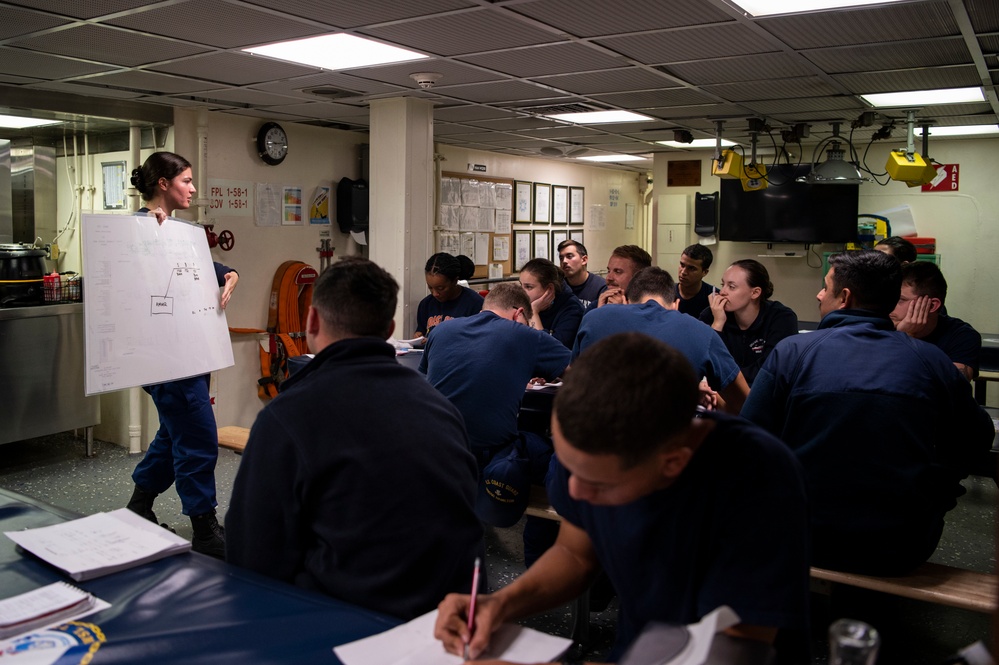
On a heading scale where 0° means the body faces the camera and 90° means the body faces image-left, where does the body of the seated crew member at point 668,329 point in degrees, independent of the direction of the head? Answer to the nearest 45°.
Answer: approximately 180°

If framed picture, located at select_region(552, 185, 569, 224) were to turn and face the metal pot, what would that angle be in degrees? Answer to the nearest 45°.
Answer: approximately 90° to its right

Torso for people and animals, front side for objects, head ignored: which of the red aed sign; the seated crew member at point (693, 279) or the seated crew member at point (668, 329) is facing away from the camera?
the seated crew member at point (668, 329)

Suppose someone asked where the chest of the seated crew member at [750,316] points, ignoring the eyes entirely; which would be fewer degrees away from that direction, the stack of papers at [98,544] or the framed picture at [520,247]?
the stack of papers

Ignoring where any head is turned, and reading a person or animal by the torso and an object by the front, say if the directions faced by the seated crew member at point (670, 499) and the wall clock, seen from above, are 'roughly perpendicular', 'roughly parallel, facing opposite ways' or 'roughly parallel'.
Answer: roughly perpendicular

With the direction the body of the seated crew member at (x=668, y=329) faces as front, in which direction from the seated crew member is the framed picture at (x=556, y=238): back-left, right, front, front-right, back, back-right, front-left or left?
front

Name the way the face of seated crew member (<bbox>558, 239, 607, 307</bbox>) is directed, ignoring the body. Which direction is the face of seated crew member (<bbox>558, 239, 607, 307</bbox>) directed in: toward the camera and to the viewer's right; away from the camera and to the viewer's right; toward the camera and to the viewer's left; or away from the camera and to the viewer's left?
toward the camera and to the viewer's left

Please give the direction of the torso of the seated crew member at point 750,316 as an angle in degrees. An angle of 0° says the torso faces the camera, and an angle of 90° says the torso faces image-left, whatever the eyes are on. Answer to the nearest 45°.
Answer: approximately 45°

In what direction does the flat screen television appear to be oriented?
toward the camera

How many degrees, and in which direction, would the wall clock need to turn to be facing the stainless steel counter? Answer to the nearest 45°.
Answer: approximately 90° to its right

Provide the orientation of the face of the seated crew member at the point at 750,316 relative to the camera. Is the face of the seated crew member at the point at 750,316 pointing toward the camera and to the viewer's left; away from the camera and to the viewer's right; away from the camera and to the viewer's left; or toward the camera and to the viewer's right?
toward the camera and to the viewer's left

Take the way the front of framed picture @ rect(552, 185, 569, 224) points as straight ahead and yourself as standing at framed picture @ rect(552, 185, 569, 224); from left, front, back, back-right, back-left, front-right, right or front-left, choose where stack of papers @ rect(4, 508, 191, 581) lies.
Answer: front-right

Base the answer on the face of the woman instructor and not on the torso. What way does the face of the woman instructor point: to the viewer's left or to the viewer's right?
to the viewer's right

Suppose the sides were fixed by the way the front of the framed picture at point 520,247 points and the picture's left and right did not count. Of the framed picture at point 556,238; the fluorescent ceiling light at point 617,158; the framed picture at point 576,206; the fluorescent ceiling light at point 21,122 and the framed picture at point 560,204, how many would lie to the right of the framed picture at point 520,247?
1

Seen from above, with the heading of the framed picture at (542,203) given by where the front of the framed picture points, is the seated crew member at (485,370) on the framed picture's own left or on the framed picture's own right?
on the framed picture's own right
